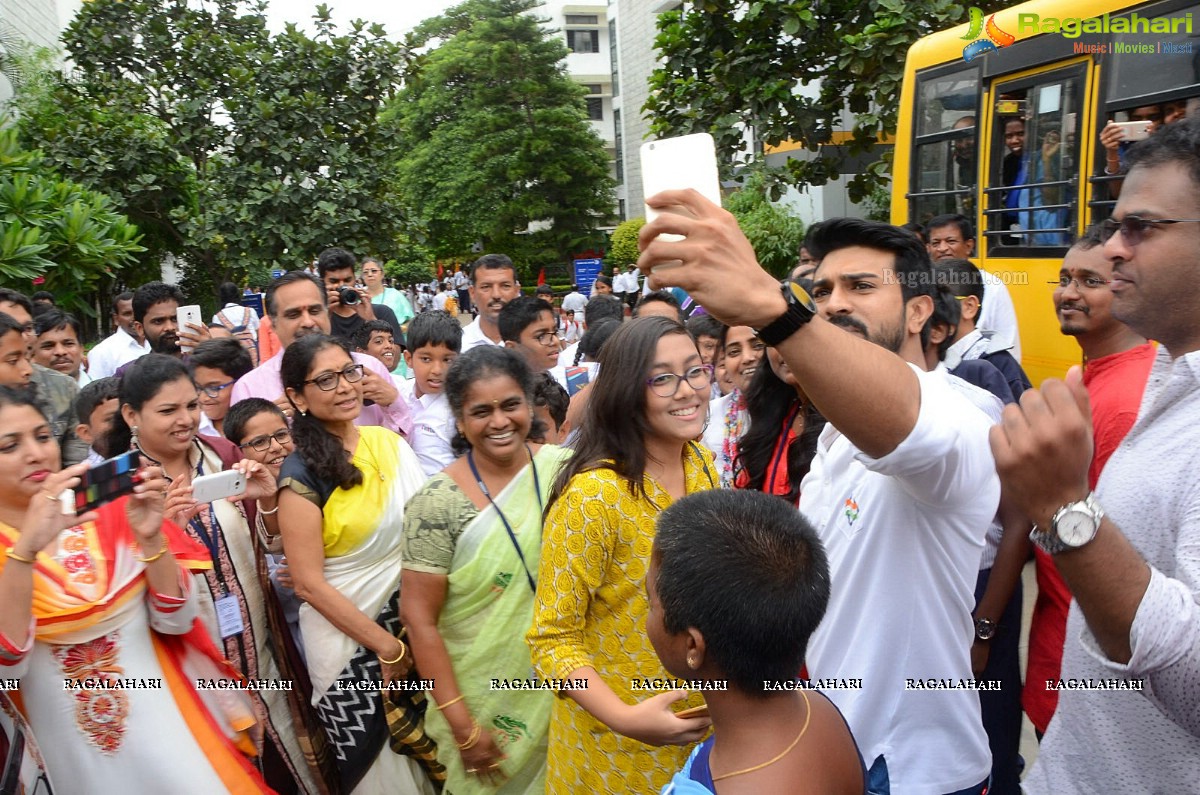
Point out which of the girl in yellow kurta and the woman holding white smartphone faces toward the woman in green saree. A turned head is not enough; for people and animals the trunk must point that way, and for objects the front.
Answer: the woman holding white smartphone

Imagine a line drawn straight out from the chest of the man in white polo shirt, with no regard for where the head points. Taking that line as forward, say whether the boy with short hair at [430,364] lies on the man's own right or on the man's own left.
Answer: on the man's own right

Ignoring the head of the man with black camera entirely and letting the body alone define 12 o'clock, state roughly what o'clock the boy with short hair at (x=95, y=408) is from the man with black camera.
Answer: The boy with short hair is roughly at 1 o'clock from the man with black camera.

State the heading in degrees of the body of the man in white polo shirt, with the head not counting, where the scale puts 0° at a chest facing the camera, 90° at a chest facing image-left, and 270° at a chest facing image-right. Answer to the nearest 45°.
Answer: approximately 45°

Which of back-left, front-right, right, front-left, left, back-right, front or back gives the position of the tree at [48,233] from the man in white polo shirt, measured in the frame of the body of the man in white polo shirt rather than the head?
right

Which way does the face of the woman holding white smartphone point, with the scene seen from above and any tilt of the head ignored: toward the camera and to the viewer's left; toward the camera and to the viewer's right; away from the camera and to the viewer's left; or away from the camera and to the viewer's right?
toward the camera and to the viewer's right

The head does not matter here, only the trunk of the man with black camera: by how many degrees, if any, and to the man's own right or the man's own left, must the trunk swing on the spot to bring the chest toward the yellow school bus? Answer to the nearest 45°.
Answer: approximately 90° to the man's own left

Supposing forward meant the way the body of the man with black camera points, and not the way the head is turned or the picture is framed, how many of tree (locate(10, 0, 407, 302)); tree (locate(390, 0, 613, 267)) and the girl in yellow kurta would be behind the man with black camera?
2

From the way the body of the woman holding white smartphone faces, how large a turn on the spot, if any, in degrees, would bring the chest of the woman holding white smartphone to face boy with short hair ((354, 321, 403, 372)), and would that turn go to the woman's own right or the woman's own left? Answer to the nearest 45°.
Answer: approximately 90° to the woman's own left

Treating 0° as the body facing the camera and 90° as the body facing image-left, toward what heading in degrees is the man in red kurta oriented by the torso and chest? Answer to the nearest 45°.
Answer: approximately 45°

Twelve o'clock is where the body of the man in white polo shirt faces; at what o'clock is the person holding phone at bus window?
The person holding phone at bus window is roughly at 5 o'clock from the man in white polo shirt.

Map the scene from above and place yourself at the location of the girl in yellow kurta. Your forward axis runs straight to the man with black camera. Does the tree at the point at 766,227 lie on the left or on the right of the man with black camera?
right

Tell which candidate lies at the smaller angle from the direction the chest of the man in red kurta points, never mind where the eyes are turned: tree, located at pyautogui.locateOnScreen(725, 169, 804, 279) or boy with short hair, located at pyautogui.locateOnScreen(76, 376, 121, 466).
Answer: the boy with short hair

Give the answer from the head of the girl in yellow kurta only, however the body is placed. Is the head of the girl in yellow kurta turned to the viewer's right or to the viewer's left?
to the viewer's right

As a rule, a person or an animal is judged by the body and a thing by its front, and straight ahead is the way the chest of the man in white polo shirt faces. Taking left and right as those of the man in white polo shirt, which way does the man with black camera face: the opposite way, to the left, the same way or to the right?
to the left

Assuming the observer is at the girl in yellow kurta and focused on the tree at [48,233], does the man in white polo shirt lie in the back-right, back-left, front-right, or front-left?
back-right
